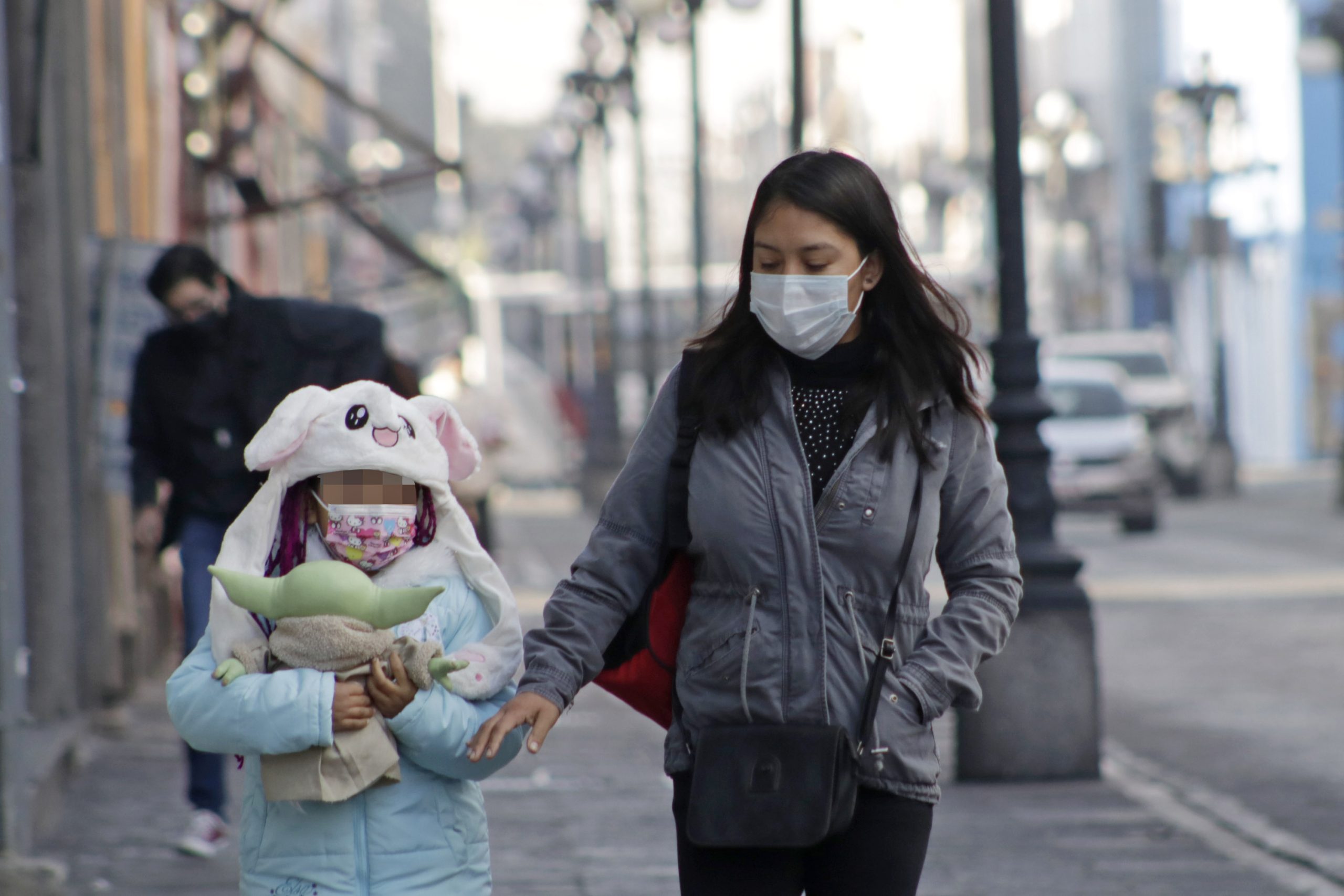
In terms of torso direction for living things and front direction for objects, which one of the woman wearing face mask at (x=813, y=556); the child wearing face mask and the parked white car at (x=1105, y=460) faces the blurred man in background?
the parked white car

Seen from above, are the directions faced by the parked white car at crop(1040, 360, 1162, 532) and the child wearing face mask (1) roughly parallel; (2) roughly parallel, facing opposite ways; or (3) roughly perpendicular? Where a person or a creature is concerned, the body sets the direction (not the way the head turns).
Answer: roughly parallel

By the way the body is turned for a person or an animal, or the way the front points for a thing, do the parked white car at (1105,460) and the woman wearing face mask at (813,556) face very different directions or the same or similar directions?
same or similar directions

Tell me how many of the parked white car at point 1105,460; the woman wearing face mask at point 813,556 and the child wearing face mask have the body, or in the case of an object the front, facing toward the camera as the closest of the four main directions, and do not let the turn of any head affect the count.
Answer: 3

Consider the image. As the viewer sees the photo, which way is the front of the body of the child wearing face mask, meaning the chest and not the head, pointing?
toward the camera

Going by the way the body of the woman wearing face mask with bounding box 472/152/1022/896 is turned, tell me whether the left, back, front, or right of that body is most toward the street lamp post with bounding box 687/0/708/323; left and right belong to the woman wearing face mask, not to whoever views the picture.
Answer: back

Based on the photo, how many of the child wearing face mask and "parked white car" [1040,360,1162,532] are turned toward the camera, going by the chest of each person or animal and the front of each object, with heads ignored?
2

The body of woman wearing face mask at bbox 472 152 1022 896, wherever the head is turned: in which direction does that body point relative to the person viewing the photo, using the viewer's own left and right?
facing the viewer

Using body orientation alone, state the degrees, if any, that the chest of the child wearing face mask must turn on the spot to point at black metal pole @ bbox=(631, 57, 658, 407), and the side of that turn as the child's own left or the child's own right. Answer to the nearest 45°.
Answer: approximately 180°

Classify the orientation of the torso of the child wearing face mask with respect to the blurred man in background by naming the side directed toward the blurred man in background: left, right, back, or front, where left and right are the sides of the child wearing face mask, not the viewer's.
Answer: back

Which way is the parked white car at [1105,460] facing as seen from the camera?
toward the camera

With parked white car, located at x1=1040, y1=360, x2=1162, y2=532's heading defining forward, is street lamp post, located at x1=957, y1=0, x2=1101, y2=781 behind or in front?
in front

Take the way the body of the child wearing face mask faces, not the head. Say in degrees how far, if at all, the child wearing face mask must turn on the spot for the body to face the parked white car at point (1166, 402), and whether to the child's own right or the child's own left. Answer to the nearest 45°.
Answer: approximately 135° to the child's own left
